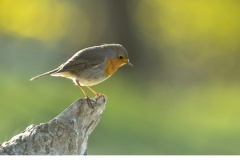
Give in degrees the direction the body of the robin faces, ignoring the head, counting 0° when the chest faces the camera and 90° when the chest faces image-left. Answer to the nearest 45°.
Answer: approximately 270°
